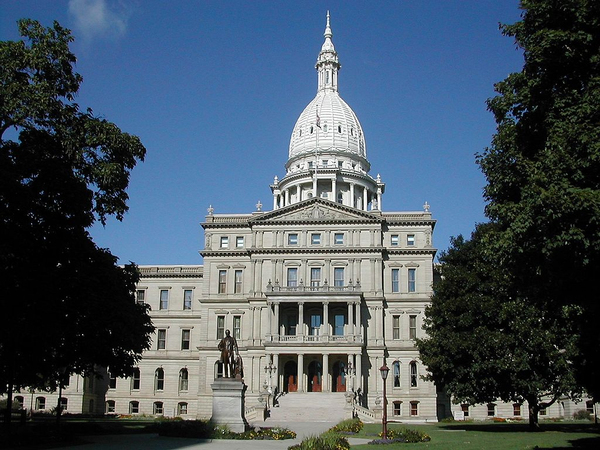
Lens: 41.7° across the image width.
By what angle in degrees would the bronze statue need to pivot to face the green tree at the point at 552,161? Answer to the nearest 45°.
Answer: approximately 45° to its left

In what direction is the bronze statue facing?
toward the camera

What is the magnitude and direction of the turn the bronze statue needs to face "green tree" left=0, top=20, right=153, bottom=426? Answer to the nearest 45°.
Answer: approximately 45° to its right

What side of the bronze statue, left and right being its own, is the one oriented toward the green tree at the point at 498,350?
left

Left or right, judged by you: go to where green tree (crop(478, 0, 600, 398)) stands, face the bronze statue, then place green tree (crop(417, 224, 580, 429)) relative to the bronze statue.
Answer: right
